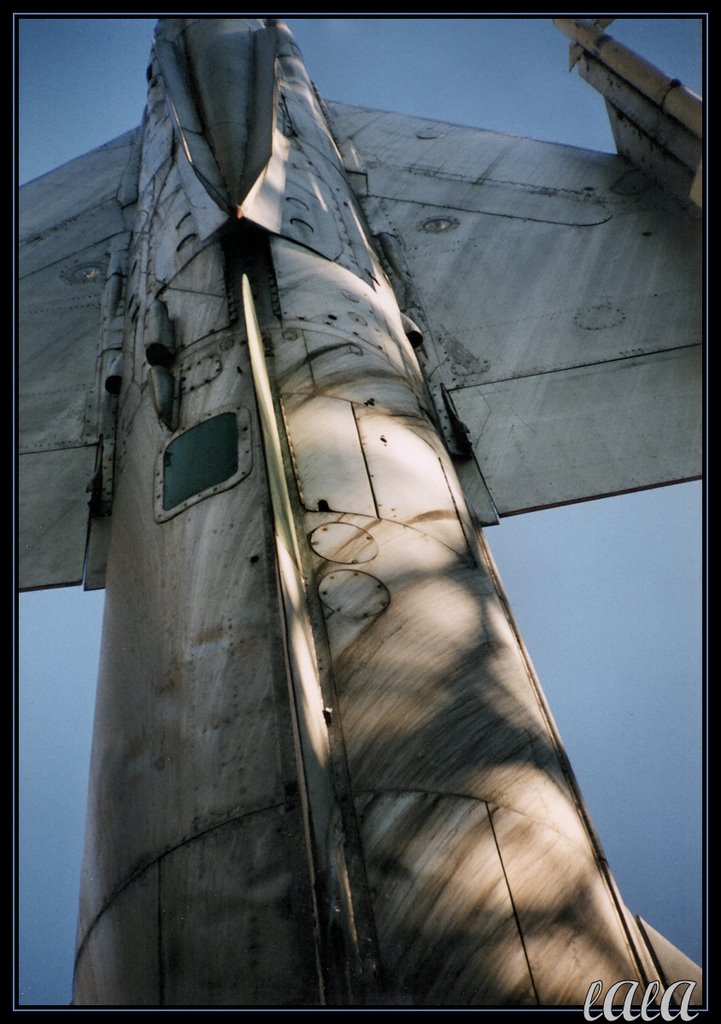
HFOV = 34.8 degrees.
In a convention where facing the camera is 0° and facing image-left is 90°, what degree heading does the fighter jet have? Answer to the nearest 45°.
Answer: approximately 180°
